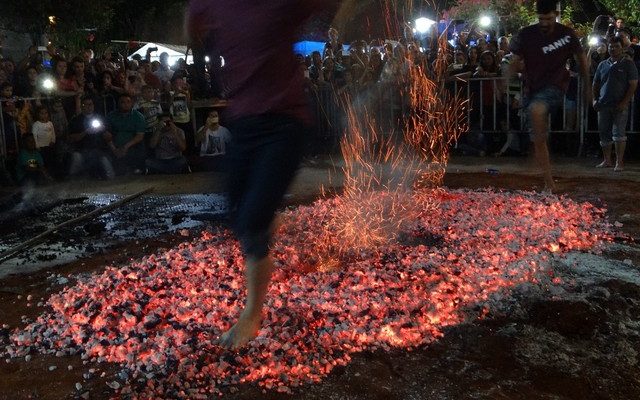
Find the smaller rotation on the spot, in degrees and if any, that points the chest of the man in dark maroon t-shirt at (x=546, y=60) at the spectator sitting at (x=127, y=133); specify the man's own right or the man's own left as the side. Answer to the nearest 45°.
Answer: approximately 90° to the man's own right

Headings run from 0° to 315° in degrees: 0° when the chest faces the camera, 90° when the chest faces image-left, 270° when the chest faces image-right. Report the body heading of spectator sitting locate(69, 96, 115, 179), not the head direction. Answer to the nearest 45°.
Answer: approximately 0°

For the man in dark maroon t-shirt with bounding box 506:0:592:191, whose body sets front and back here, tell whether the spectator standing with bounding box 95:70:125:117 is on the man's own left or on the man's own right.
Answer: on the man's own right

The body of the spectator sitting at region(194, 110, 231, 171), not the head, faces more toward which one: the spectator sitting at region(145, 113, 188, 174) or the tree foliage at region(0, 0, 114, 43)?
the spectator sitting

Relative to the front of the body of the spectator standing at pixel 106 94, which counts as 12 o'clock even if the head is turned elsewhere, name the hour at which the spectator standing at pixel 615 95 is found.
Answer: the spectator standing at pixel 615 95 is roughly at 10 o'clock from the spectator standing at pixel 106 94.

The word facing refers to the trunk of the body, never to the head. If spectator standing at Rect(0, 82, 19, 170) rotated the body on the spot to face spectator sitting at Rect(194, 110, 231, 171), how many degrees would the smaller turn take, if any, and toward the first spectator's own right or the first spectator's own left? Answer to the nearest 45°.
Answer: approximately 45° to the first spectator's own left

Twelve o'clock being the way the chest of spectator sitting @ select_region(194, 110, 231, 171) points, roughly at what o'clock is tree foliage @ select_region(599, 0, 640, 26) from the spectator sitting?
The tree foliage is roughly at 8 o'clock from the spectator sitting.
